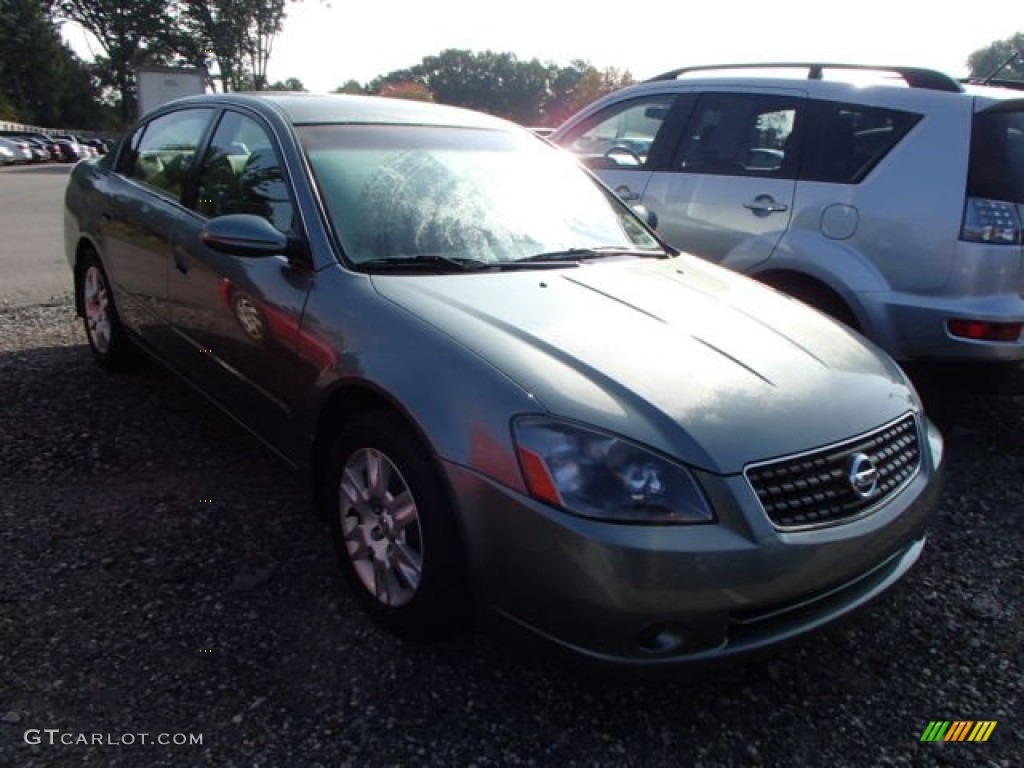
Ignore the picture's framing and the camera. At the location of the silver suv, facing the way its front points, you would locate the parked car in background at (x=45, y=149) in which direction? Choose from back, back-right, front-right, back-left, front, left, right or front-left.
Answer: front

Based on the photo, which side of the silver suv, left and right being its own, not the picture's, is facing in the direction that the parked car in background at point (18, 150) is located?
front

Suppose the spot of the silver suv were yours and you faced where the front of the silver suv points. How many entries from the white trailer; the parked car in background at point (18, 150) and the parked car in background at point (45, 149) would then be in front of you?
3

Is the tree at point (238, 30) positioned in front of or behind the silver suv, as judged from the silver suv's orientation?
in front

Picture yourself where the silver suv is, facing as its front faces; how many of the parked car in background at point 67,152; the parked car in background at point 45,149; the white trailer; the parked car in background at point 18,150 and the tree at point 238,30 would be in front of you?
5

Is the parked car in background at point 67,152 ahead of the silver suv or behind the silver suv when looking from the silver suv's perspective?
ahead

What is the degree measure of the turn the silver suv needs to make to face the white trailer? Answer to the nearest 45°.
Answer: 0° — it already faces it

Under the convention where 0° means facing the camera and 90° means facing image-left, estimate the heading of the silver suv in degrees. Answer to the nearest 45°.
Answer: approximately 135°

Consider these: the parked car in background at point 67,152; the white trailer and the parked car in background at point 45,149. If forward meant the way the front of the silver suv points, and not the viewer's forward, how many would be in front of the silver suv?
3
